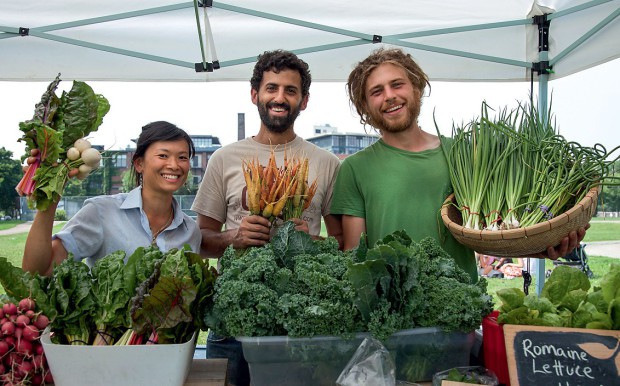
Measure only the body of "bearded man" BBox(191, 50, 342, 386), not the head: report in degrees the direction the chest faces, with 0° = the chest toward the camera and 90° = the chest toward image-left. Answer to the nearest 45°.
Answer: approximately 0°

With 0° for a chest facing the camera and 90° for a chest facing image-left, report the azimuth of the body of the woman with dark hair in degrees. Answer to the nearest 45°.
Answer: approximately 315°

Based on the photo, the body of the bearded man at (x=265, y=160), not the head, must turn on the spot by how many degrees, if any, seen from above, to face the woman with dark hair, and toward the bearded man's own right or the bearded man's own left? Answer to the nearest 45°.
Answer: approximately 45° to the bearded man's own right

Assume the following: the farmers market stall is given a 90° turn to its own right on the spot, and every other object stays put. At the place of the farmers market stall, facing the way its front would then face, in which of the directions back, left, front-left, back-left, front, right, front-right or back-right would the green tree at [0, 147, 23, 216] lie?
front-right

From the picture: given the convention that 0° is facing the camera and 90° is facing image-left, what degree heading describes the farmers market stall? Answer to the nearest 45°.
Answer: approximately 0°

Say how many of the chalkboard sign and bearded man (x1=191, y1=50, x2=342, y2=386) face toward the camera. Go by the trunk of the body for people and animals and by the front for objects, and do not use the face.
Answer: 2

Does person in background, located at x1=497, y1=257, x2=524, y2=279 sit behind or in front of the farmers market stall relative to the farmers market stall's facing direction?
behind
